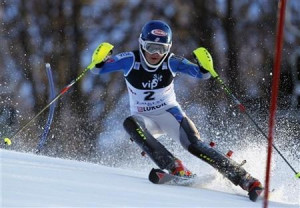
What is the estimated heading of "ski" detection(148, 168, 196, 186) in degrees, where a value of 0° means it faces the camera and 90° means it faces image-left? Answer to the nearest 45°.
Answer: approximately 45°

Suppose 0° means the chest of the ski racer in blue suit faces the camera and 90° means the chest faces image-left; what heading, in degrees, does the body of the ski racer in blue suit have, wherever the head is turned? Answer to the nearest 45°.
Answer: approximately 0°
